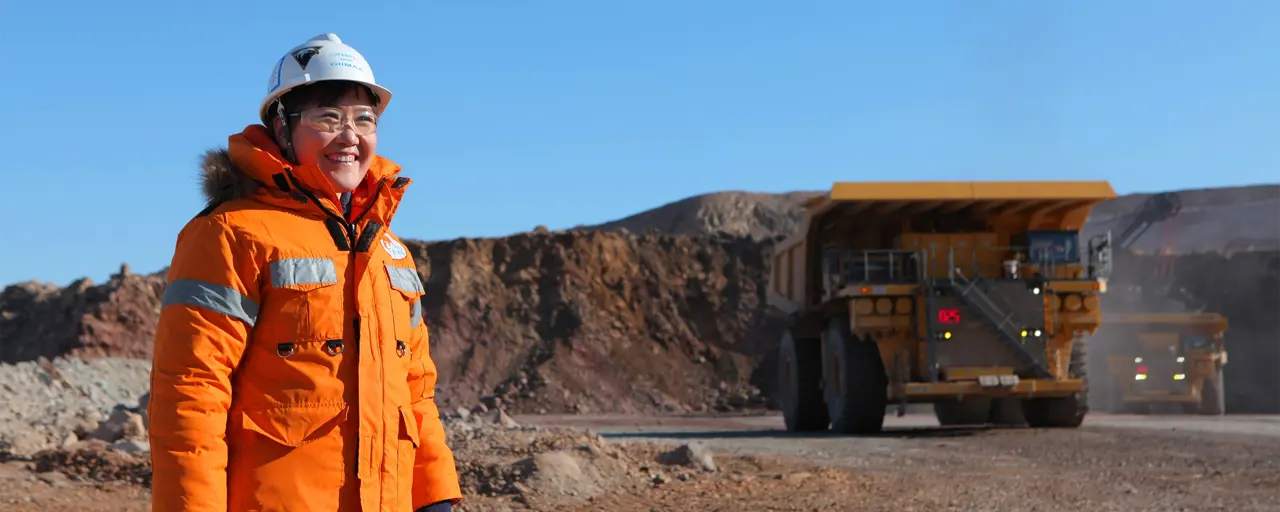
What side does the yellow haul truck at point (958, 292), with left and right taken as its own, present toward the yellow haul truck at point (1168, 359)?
back

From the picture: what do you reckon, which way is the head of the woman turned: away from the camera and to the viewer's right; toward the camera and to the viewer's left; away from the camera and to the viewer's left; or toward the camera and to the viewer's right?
toward the camera and to the viewer's right

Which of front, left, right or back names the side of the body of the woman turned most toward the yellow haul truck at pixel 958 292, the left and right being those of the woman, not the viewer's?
left

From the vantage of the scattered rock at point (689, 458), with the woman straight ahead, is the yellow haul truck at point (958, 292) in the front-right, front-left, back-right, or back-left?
back-left

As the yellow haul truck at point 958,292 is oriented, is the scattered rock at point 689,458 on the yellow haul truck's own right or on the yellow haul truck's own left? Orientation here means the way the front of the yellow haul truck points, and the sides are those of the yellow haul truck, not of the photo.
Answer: on the yellow haul truck's own right

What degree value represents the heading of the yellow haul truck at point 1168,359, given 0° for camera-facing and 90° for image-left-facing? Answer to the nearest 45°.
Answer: approximately 0°

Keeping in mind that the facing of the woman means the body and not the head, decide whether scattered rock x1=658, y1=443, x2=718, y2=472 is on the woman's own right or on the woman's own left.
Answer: on the woman's own left

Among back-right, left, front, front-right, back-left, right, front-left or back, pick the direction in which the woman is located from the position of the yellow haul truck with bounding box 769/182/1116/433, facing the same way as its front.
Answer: front-right

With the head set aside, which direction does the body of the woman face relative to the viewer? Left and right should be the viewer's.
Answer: facing the viewer and to the right of the viewer

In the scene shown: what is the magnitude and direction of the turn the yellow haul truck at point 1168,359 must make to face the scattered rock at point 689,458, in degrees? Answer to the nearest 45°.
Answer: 0° — it already faces it

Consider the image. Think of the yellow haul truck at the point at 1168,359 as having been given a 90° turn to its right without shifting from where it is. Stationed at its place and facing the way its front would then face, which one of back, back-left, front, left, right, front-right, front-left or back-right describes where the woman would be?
left

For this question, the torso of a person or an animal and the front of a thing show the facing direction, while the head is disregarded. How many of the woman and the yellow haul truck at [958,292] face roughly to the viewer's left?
0
